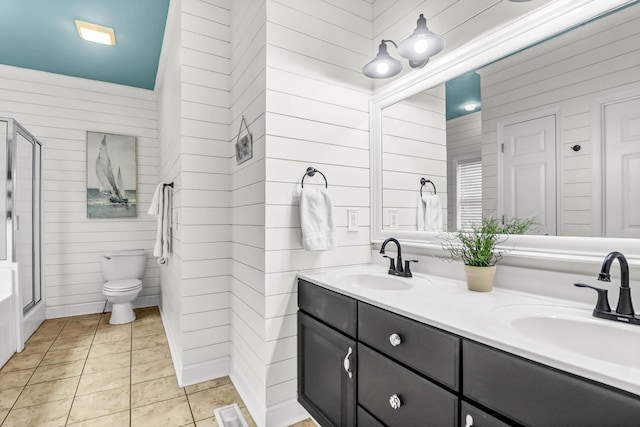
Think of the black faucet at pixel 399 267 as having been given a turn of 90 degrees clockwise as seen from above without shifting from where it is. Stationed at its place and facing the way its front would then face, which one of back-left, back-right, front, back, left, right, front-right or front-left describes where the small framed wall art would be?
front-left

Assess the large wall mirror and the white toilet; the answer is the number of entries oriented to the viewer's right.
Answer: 0

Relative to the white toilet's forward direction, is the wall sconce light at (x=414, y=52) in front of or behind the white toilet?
in front

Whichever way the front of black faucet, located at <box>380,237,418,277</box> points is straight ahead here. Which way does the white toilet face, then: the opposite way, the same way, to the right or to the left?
to the left

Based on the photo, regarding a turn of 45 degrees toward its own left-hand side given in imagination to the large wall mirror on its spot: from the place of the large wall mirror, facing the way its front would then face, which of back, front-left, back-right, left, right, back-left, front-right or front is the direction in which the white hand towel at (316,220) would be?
right

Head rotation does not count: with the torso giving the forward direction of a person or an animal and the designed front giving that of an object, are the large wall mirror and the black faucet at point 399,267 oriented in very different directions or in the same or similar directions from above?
same or similar directions

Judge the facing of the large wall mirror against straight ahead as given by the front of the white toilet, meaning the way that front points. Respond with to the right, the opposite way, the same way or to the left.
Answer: to the right

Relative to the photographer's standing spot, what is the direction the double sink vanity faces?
facing the viewer and to the left of the viewer

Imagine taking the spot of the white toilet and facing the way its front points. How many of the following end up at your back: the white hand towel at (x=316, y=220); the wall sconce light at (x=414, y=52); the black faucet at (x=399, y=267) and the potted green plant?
0

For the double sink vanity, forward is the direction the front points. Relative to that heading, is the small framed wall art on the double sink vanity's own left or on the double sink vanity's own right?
on the double sink vanity's own right

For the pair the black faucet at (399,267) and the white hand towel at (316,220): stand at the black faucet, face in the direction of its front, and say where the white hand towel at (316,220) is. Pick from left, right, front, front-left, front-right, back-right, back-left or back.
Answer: front-right

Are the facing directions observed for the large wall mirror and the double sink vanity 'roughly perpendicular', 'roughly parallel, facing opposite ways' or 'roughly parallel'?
roughly parallel

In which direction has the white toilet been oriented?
toward the camera

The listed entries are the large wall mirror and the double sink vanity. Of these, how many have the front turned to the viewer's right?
0

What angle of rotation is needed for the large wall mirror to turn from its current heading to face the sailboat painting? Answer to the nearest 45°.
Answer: approximately 45° to its right
